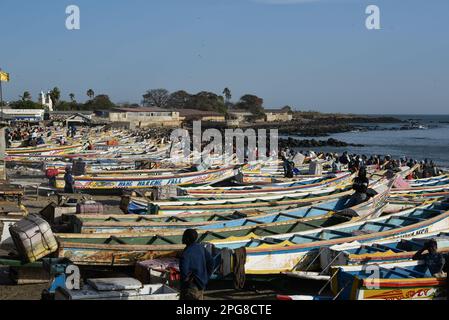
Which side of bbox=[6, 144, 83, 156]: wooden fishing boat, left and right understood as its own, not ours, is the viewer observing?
right

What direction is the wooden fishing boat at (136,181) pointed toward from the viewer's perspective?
to the viewer's right

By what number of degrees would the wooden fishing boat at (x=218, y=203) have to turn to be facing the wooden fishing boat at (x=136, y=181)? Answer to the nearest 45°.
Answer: approximately 135° to its left

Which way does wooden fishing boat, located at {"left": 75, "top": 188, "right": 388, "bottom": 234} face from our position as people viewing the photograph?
facing to the right of the viewer

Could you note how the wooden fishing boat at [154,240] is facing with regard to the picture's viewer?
facing to the right of the viewer

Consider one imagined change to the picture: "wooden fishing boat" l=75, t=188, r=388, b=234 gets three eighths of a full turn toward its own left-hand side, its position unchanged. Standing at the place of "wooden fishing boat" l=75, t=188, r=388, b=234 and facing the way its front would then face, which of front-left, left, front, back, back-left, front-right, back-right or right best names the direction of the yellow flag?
front

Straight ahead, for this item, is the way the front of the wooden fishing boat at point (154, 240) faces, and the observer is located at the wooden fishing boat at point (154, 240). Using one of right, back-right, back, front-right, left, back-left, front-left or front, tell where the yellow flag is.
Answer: back-left

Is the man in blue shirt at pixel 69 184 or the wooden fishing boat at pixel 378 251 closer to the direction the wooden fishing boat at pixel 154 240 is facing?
the wooden fishing boat

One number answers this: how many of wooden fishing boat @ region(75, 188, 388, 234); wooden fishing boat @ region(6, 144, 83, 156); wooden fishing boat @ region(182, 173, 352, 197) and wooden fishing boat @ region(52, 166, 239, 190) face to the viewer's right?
4

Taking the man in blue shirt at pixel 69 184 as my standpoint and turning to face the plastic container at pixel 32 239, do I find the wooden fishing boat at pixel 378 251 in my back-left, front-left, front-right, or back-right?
front-left

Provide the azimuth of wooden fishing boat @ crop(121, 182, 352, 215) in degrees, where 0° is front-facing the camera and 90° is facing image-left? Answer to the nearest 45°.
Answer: approximately 270°

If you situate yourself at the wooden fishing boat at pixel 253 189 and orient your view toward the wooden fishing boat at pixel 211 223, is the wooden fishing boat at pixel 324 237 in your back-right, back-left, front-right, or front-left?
front-left
